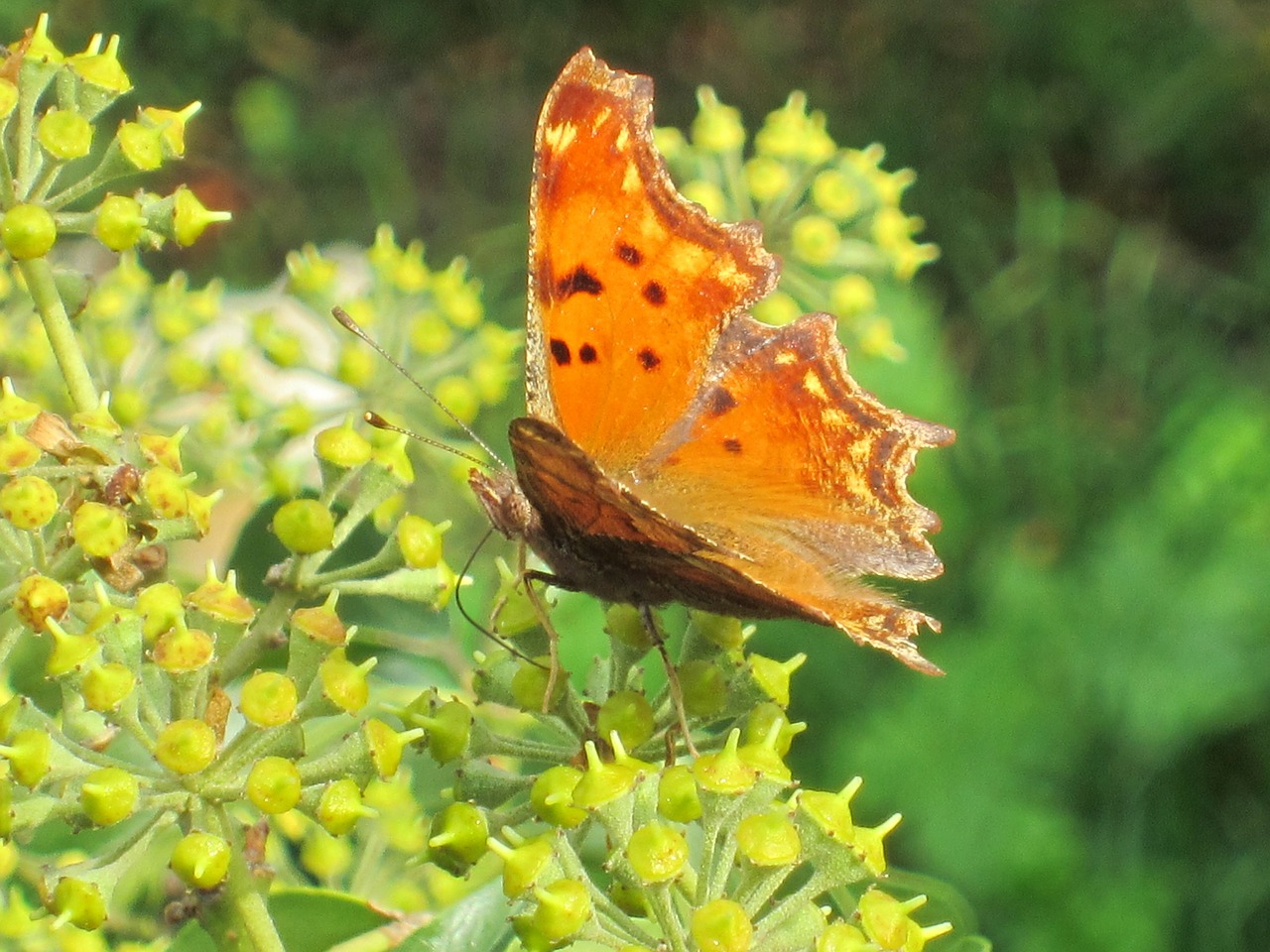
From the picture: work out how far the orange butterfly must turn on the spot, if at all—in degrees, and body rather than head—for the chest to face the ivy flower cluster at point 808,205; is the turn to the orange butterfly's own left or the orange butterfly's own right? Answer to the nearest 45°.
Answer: approximately 90° to the orange butterfly's own right

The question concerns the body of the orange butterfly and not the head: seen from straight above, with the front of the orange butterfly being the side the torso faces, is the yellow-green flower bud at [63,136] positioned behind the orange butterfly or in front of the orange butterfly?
in front

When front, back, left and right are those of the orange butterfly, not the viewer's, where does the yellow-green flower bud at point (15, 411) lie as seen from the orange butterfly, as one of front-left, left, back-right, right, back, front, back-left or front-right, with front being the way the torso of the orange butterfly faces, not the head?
front-left

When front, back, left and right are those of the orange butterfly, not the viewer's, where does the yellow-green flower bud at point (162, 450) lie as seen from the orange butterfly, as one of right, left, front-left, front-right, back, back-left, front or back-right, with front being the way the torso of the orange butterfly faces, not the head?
front-left

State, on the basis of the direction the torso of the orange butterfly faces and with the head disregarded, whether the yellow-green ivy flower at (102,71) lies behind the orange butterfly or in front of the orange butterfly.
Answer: in front

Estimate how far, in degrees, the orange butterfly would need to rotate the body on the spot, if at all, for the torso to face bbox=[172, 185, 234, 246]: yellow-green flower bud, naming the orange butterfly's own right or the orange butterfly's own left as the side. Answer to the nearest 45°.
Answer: approximately 45° to the orange butterfly's own left

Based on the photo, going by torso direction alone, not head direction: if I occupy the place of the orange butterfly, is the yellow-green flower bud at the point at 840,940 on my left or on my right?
on my left

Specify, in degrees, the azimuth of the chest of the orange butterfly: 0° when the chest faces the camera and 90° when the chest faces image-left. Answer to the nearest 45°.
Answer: approximately 90°

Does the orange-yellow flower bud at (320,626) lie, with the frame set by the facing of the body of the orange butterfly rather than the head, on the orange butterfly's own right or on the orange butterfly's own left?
on the orange butterfly's own left

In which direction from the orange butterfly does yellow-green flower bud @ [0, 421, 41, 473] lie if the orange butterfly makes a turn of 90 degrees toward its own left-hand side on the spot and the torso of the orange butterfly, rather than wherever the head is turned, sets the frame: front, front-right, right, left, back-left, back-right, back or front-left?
front-right

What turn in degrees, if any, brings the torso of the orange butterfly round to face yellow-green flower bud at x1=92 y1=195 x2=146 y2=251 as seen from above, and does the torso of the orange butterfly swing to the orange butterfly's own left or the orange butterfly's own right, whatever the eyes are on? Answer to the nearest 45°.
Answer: approximately 45° to the orange butterfly's own left

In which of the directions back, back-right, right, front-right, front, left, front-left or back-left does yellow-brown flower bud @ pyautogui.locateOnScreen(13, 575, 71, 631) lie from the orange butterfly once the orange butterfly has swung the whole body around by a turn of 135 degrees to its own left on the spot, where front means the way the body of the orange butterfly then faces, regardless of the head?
right

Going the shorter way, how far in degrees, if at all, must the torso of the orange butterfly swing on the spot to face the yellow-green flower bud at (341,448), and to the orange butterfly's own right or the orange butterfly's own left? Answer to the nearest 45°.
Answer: approximately 45° to the orange butterfly's own left
